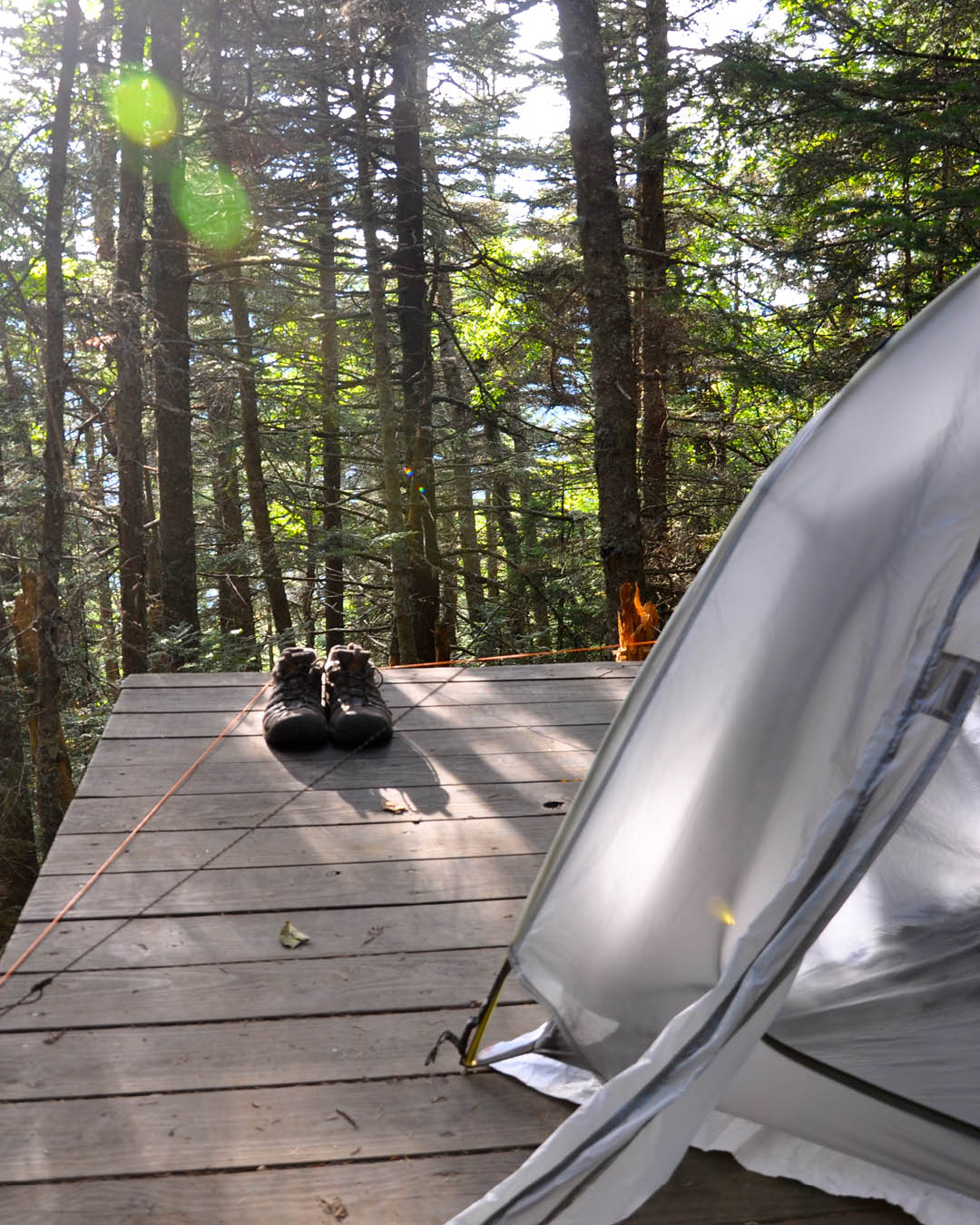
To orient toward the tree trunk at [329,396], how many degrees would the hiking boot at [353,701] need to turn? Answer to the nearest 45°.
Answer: approximately 180°

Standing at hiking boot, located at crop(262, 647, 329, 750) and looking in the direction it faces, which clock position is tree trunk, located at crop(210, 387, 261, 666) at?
The tree trunk is roughly at 6 o'clock from the hiking boot.

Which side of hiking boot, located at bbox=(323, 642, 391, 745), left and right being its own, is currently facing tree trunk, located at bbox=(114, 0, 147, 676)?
back

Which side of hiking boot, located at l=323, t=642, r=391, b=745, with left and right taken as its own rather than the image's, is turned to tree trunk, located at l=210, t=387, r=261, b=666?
back

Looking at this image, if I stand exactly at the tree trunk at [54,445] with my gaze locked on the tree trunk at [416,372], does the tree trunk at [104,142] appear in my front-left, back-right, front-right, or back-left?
front-left

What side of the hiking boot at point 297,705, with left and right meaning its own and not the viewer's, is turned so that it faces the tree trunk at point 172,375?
back

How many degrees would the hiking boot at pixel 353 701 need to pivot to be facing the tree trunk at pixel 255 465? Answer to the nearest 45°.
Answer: approximately 180°

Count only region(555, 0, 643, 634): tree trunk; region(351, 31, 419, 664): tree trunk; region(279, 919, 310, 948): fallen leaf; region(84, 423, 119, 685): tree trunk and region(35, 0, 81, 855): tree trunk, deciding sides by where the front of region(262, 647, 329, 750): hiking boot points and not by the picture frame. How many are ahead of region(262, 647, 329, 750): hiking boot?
1

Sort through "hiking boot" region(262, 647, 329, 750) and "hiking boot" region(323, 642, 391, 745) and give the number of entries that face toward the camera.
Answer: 2

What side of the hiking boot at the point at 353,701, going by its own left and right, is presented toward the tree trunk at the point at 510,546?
back

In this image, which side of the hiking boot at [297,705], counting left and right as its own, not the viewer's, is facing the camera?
front

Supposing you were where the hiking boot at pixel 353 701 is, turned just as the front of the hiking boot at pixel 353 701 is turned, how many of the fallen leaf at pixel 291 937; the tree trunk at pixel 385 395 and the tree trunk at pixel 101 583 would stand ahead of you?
1

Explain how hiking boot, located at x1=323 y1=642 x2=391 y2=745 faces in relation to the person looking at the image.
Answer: facing the viewer
